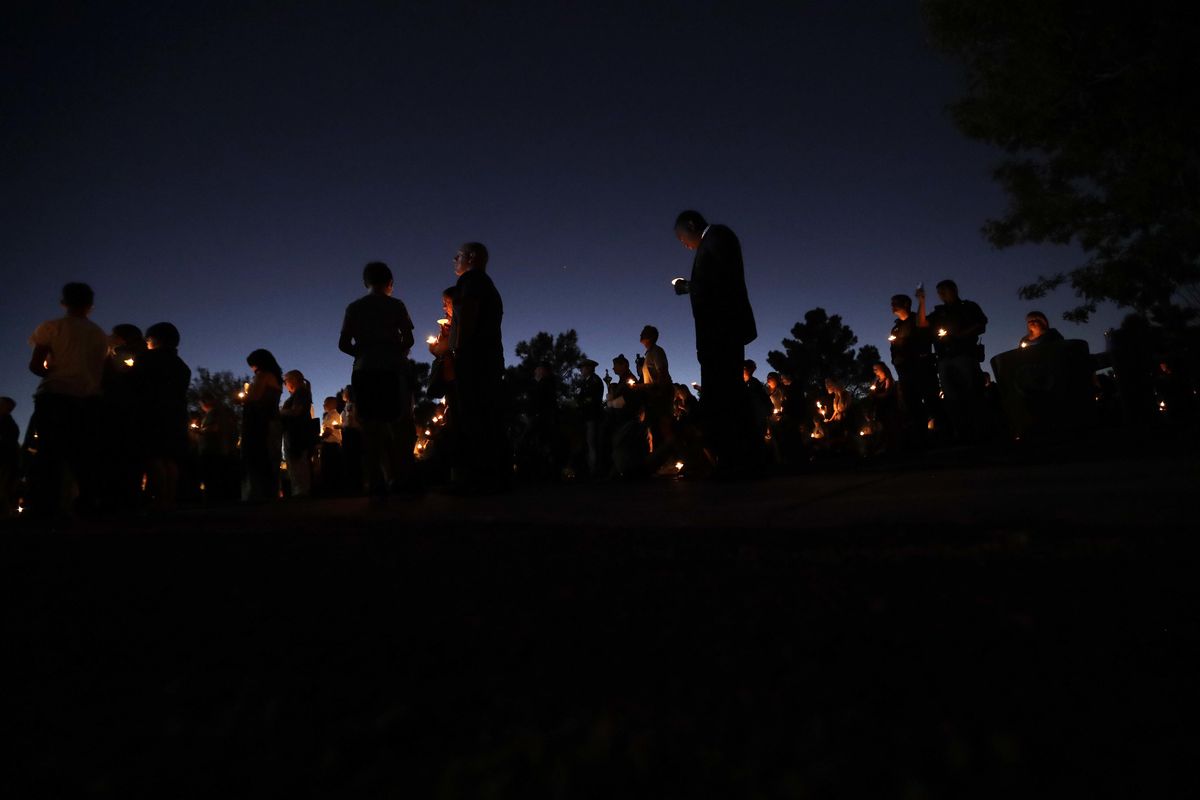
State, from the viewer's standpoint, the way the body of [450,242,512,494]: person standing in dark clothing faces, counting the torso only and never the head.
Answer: to the viewer's left

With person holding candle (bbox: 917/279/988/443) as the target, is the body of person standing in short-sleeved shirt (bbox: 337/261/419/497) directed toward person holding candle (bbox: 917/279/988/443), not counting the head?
no

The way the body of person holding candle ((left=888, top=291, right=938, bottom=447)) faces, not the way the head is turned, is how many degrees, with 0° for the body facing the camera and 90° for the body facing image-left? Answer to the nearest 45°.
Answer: approximately 90°

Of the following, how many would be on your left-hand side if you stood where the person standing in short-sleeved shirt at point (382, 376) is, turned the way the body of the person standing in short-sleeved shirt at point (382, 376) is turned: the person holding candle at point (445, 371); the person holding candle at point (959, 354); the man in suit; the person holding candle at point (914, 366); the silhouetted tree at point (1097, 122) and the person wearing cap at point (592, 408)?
0

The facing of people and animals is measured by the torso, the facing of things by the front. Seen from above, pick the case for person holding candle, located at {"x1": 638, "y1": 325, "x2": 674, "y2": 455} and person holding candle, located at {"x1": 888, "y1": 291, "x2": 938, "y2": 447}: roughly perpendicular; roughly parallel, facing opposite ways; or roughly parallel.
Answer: roughly parallel

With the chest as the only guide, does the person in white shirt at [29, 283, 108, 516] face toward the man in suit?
no

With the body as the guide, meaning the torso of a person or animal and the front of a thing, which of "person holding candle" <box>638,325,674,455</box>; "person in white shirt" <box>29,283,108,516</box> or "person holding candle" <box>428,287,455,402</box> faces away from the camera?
the person in white shirt

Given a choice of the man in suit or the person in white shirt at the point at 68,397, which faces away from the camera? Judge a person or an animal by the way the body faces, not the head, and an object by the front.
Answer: the person in white shirt

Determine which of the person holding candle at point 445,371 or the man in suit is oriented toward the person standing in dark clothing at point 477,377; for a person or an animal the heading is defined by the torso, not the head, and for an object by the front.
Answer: the man in suit

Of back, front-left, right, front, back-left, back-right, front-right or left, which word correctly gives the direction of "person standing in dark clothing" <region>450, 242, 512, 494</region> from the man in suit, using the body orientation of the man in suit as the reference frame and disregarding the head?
front

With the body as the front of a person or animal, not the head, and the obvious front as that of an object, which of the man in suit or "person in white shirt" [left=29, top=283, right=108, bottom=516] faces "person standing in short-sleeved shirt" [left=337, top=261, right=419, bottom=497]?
the man in suit
